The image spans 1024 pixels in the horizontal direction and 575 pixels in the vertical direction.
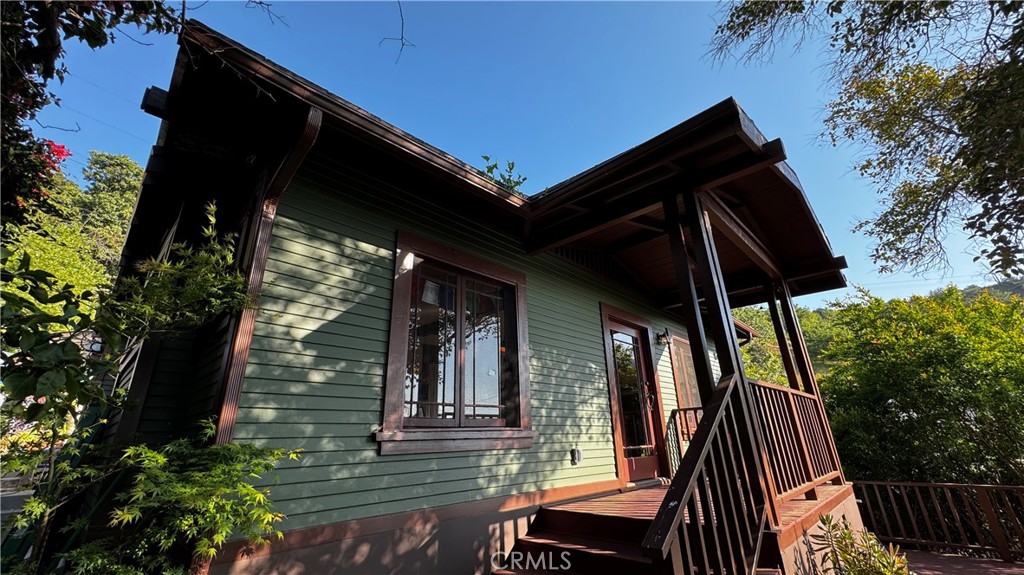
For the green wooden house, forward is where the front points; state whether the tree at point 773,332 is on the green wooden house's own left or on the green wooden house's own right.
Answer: on the green wooden house's own left

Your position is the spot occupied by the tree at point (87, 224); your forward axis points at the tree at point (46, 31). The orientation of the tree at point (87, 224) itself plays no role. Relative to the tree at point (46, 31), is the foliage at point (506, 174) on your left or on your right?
left

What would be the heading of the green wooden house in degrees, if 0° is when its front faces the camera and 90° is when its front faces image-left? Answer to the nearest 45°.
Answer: approximately 315°

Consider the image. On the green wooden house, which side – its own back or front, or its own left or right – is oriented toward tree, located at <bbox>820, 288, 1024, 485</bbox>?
left

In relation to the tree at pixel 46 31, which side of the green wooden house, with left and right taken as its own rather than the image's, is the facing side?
right

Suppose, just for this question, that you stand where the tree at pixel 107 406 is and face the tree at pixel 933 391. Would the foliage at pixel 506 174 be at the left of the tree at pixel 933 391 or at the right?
left

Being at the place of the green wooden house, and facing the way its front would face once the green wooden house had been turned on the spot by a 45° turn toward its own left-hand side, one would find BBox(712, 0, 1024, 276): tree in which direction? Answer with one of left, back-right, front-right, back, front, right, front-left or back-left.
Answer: front
